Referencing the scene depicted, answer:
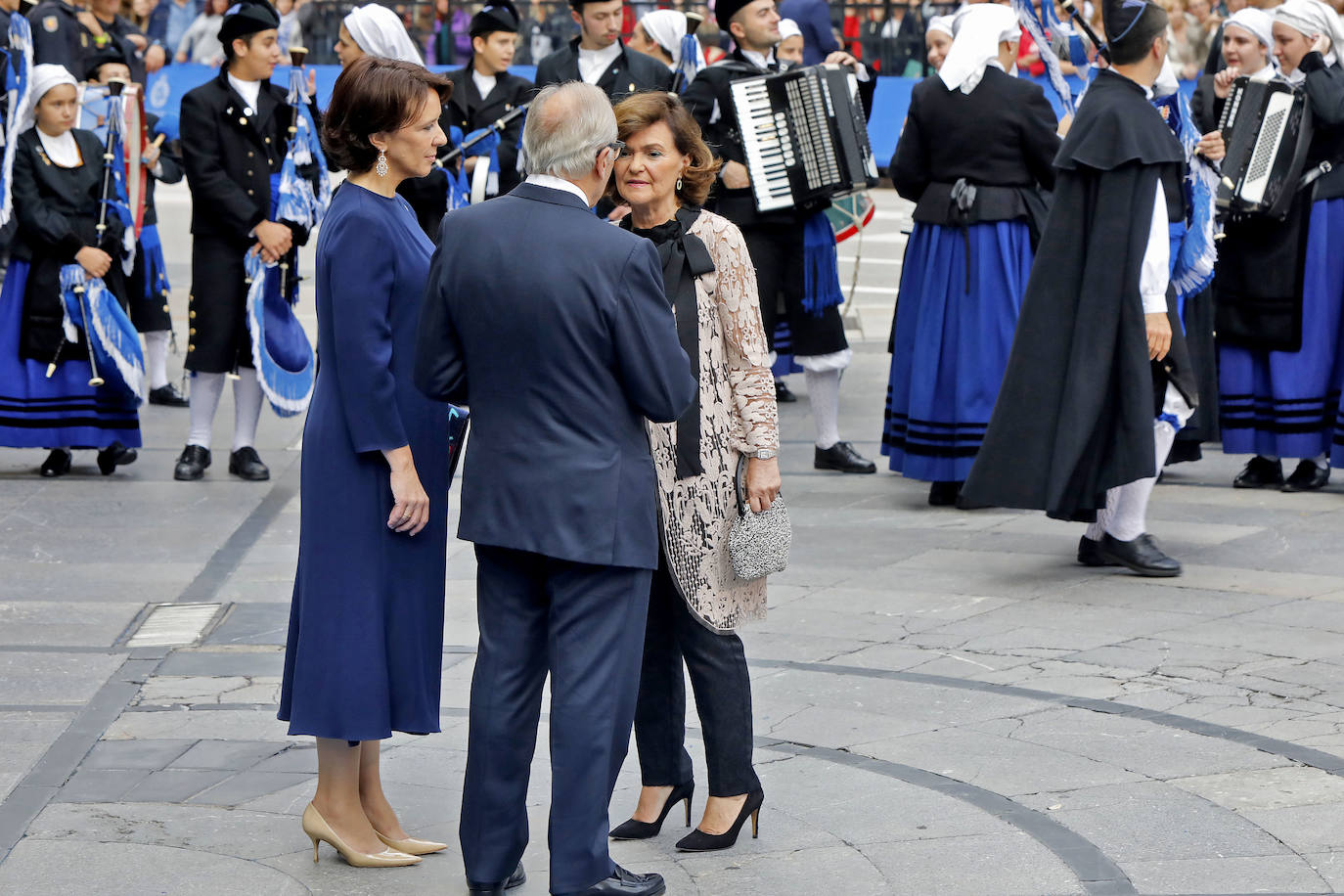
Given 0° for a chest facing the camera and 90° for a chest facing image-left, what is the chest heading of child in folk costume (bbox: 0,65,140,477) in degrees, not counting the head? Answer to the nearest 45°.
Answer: approximately 315°

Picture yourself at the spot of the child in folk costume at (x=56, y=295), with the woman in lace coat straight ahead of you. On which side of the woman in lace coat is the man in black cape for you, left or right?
left

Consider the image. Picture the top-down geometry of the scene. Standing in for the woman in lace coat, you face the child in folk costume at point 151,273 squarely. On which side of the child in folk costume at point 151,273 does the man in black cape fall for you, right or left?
right

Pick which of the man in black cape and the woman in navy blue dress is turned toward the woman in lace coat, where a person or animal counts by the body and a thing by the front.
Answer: the woman in navy blue dress

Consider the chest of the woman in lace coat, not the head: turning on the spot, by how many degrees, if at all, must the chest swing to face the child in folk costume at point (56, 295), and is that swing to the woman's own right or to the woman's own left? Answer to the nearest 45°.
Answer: approximately 90° to the woman's own right

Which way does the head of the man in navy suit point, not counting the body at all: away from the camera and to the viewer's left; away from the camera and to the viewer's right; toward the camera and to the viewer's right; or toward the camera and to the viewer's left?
away from the camera and to the viewer's right
